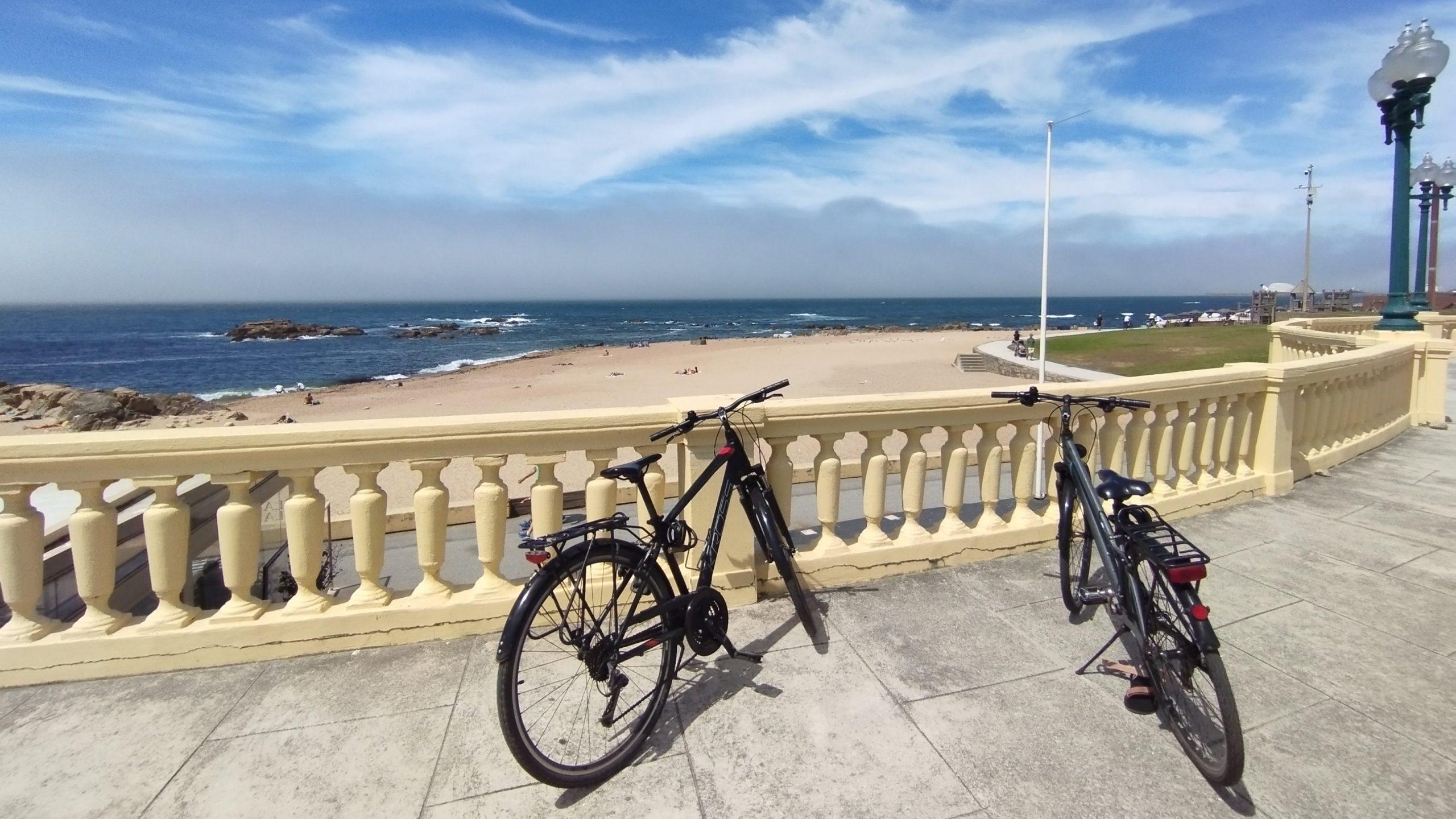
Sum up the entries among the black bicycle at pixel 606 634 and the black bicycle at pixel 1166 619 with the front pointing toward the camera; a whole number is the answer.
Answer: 0

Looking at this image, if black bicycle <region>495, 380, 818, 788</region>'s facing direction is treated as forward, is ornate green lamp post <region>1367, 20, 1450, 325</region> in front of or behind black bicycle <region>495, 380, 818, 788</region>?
in front

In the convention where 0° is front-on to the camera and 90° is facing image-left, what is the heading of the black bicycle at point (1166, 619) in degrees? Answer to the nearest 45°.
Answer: approximately 135°

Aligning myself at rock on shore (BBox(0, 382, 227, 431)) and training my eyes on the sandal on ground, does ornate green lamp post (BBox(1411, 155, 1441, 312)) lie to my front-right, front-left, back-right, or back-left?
front-left

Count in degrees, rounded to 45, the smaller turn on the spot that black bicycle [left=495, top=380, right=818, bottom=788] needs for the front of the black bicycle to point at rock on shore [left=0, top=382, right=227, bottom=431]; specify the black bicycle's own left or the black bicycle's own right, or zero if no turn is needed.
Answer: approximately 90° to the black bicycle's own left

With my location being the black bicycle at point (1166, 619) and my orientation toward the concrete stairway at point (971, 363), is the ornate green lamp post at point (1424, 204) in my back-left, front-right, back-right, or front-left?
front-right

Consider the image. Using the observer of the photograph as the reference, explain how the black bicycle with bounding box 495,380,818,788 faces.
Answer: facing away from the viewer and to the right of the viewer

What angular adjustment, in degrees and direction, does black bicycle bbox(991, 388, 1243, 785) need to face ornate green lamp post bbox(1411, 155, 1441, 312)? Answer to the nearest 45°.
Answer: approximately 45° to its right

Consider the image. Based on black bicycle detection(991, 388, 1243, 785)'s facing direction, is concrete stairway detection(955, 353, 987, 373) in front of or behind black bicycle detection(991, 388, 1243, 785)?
in front

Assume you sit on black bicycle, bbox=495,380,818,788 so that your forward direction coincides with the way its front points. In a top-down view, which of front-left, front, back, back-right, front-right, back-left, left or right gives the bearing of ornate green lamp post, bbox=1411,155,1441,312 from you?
front
